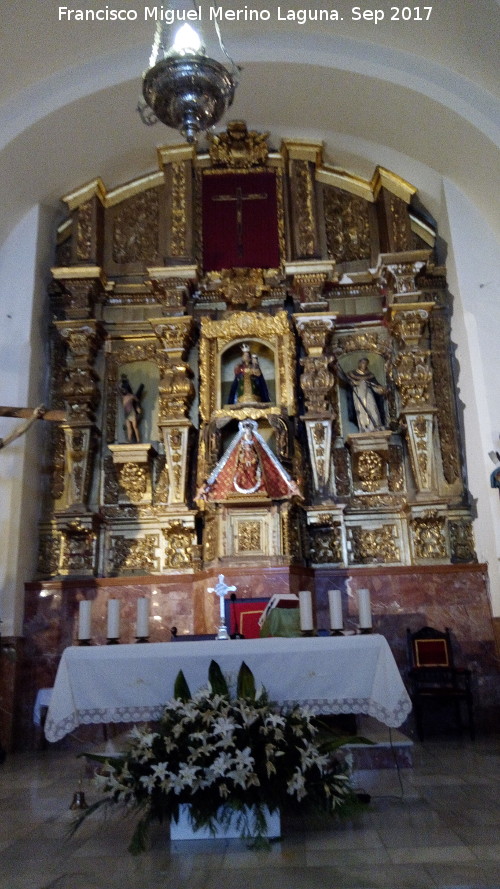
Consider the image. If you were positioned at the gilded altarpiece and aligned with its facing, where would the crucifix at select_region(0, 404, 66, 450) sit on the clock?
The crucifix is roughly at 2 o'clock from the gilded altarpiece.

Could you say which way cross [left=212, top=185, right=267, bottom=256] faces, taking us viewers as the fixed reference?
facing the viewer

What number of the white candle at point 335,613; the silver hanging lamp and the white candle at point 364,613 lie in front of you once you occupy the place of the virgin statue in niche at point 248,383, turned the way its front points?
3

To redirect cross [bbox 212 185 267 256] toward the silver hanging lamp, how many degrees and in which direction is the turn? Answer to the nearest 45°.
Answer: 0° — it already faces it

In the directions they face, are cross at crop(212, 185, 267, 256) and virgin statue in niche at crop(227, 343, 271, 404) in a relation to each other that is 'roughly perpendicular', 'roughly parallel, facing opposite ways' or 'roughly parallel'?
roughly parallel

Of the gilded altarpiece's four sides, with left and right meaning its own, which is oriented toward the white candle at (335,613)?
front

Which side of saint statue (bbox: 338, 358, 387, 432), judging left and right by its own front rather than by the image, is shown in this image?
front

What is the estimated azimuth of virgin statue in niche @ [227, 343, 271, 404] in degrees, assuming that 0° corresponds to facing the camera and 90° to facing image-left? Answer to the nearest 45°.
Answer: approximately 0°
